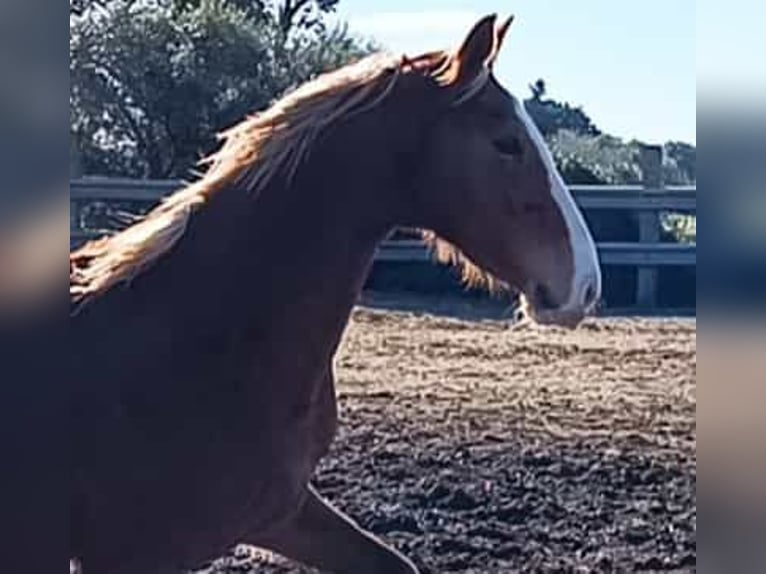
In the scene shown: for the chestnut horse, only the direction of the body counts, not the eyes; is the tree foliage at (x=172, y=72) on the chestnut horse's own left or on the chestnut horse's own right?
on the chestnut horse's own left

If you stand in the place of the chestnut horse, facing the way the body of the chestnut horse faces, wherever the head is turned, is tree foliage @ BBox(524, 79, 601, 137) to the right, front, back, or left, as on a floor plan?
left

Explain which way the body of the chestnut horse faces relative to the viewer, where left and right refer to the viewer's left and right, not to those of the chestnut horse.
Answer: facing to the right of the viewer
